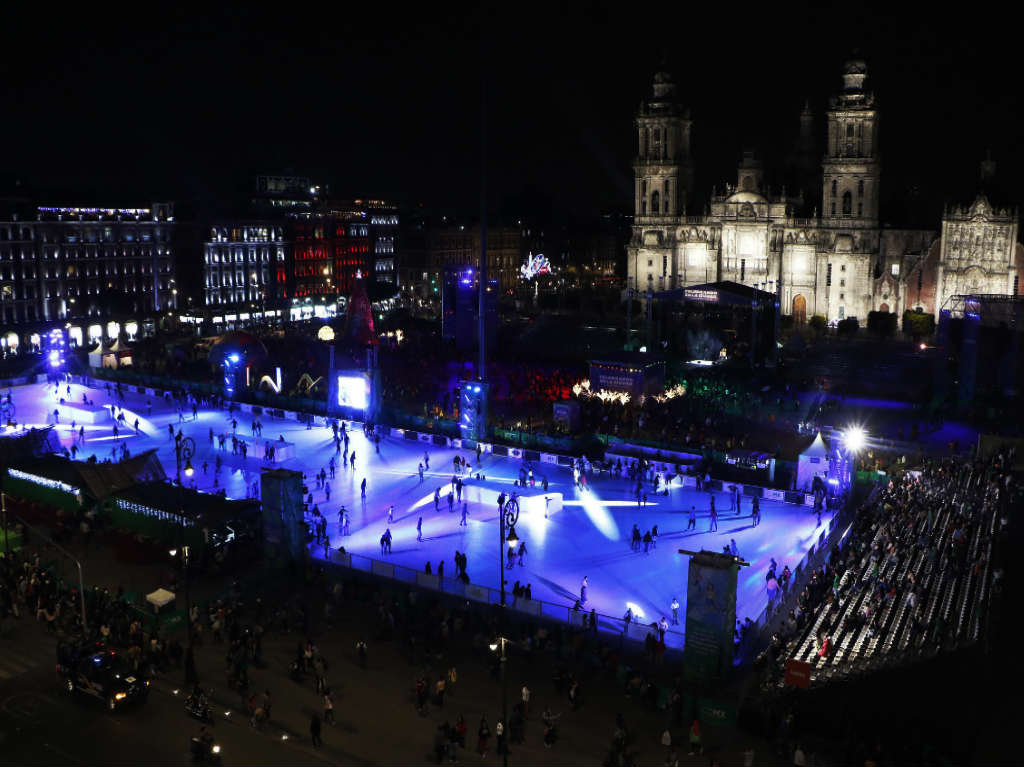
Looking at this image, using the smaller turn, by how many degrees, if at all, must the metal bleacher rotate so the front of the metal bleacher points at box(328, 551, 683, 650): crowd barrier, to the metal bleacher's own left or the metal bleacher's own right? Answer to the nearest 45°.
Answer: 0° — it already faces it

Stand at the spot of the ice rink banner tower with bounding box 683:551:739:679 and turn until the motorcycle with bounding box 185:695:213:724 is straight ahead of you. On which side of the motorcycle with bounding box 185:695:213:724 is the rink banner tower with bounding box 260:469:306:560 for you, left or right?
right

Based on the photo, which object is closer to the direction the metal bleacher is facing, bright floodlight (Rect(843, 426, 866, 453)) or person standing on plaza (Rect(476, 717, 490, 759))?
the person standing on plaza

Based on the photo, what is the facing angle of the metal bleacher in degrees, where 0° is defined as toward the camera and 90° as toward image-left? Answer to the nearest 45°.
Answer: approximately 90°

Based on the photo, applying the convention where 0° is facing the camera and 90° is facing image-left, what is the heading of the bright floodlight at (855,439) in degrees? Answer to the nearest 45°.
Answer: approximately 0°

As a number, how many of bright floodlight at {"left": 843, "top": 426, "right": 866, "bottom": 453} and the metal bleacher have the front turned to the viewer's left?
1

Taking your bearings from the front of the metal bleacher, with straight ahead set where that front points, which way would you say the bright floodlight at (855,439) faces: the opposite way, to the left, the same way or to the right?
to the left
